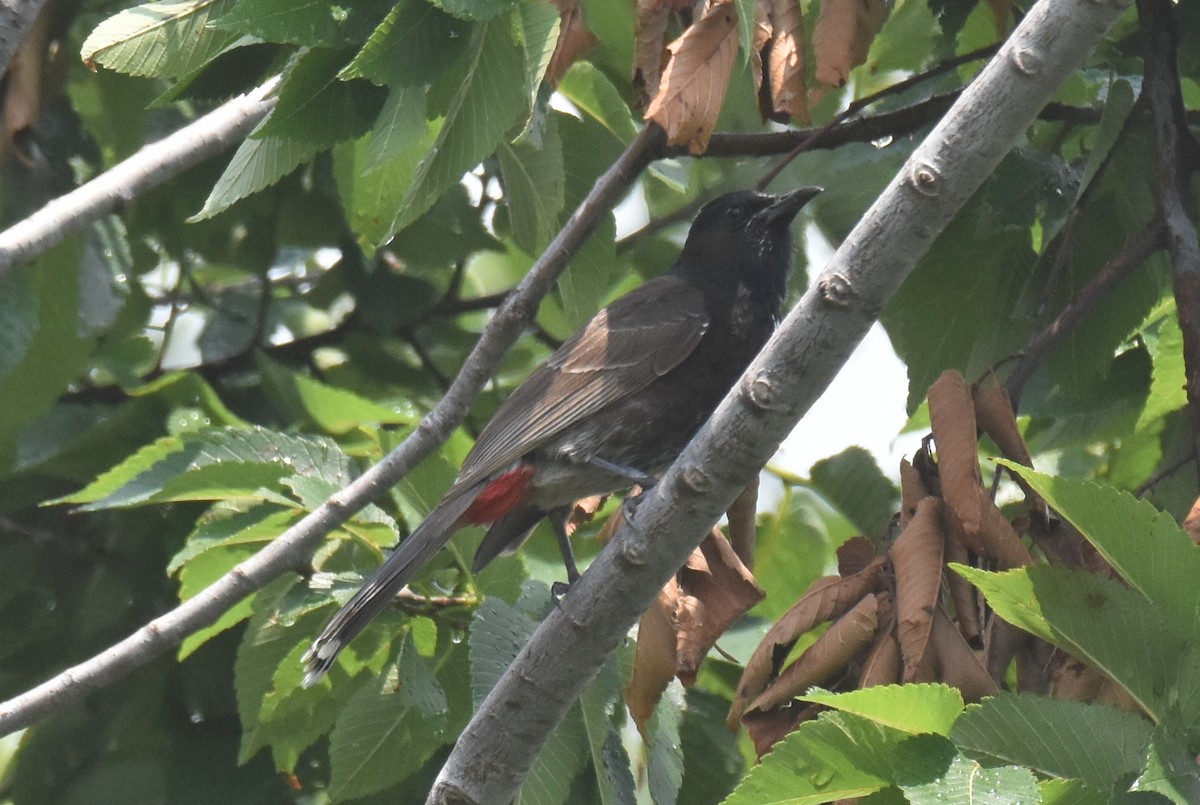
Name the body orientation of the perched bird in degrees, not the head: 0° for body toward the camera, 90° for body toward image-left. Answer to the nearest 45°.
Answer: approximately 270°

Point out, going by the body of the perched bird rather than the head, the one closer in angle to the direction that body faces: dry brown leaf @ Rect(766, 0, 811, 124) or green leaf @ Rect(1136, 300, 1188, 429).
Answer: the green leaf

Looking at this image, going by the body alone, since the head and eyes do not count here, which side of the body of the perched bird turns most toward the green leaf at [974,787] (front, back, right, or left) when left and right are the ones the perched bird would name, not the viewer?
right

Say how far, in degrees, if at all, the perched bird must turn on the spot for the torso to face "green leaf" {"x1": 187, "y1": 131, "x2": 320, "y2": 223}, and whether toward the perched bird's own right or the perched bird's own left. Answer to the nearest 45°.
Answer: approximately 135° to the perched bird's own right

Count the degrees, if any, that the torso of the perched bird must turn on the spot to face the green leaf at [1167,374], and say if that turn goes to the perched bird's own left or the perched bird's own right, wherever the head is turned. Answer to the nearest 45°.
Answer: approximately 45° to the perched bird's own right
